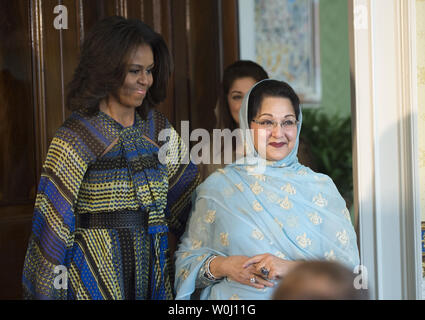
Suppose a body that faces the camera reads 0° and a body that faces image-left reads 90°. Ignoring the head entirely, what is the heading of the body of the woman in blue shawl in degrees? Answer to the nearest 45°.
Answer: approximately 0°
